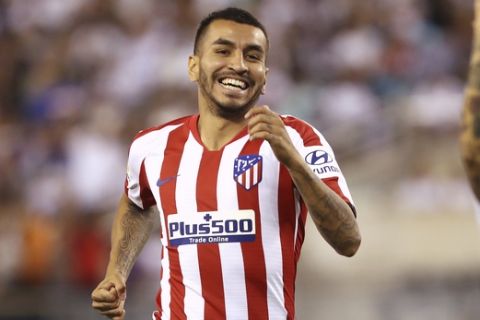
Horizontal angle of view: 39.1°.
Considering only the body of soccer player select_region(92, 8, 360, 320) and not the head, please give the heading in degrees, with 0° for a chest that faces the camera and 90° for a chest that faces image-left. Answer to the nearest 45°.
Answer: approximately 0°
